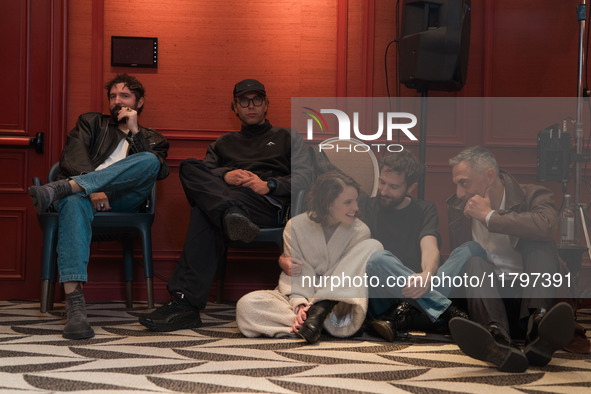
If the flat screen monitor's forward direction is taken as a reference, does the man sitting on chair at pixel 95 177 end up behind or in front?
in front

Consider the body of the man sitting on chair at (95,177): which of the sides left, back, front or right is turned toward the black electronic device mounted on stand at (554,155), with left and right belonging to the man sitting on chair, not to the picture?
left

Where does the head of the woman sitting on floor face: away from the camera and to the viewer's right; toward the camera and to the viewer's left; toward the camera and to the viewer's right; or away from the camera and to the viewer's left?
toward the camera and to the viewer's right

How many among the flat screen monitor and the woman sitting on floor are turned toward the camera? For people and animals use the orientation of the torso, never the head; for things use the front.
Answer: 2

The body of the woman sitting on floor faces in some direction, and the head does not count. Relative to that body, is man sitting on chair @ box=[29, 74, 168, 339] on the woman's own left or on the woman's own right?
on the woman's own right

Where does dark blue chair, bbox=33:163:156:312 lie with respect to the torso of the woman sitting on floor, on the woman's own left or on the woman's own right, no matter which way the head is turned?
on the woman's own right

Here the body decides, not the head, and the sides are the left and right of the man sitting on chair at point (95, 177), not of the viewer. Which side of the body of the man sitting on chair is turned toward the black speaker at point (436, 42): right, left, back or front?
left

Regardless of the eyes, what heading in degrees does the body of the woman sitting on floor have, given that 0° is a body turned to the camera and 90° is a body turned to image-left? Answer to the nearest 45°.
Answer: approximately 0°
